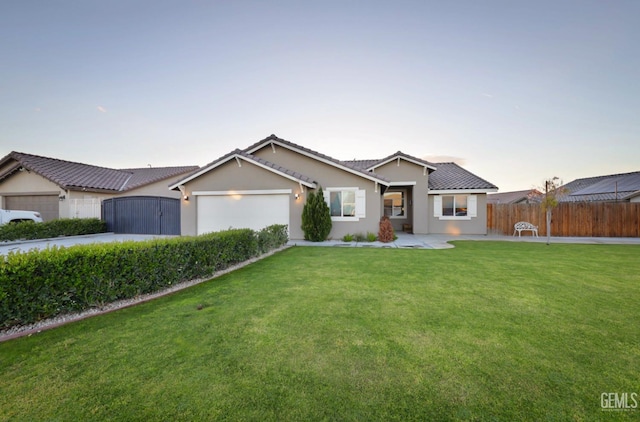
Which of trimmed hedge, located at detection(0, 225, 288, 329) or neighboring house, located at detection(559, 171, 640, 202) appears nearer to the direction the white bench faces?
the trimmed hedge

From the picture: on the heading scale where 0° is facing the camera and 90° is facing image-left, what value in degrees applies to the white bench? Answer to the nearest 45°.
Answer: approximately 0°

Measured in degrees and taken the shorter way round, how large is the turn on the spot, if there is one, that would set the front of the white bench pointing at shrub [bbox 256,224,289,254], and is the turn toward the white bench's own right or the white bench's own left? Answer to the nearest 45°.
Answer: approximately 45° to the white bench's own right

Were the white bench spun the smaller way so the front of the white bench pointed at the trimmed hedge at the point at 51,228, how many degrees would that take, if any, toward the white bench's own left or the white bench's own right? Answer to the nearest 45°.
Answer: approximately 45° to the white bench's own right

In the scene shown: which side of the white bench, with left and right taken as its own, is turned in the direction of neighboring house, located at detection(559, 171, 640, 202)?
back

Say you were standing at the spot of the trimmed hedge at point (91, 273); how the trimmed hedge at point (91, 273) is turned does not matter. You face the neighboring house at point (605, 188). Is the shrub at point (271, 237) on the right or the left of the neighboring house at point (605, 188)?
left

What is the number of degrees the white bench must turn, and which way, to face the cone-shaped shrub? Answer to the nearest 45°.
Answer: approximately 45° to its right

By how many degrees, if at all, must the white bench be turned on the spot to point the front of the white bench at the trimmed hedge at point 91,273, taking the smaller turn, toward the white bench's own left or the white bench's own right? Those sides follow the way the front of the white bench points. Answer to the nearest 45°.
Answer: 0° — it already faces it
